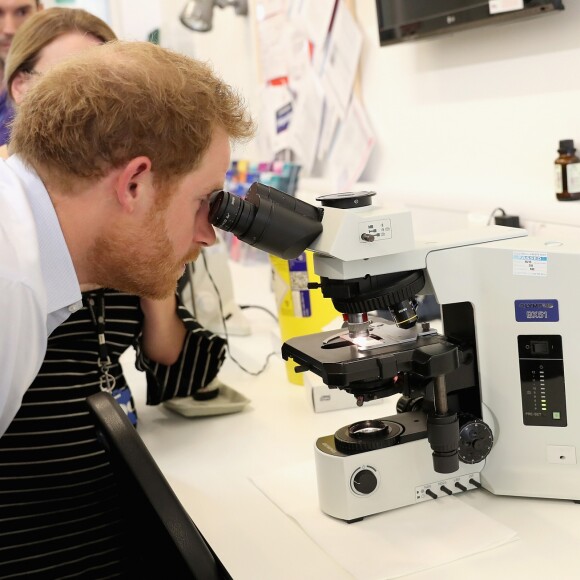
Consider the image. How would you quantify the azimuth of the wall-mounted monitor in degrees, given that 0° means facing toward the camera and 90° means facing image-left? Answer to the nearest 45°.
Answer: approximately 45°

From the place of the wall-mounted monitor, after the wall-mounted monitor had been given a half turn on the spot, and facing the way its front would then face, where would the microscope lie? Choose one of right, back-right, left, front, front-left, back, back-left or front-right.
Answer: back-right

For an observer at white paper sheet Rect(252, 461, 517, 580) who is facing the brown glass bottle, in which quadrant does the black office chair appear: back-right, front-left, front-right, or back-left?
back-left
